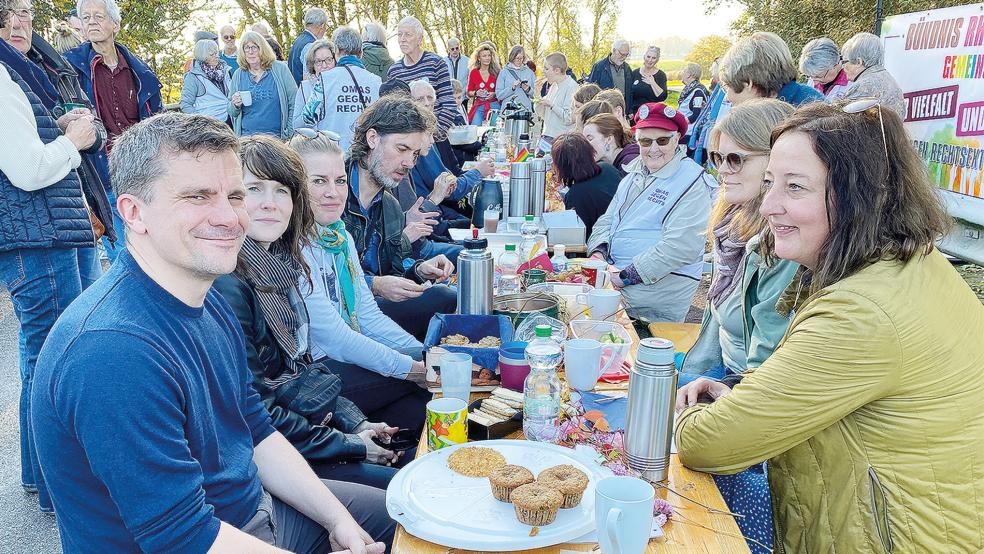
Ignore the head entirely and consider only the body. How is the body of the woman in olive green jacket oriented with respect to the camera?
to the viewer's left

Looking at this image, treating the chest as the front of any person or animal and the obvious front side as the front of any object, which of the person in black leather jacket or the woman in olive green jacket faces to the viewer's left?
the woman in olive green jacket

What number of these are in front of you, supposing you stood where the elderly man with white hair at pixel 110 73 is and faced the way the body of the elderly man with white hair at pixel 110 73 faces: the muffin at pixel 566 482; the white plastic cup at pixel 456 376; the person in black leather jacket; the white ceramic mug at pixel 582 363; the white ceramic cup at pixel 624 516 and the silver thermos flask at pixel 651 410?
6

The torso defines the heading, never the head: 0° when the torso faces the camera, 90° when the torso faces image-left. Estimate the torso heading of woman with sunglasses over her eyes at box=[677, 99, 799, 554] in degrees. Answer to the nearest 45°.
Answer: approximately 45°

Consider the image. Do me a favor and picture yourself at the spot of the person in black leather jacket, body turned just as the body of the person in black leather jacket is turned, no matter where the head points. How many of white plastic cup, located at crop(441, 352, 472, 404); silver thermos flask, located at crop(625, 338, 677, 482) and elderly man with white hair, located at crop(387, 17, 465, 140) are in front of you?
2

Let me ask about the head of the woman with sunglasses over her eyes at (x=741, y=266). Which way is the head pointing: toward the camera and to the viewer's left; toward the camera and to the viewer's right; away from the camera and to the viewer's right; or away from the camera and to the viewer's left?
toward the camera and to the viewer's left

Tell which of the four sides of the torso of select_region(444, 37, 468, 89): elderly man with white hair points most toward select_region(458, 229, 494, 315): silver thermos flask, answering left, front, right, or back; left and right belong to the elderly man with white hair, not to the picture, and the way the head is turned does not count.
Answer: front

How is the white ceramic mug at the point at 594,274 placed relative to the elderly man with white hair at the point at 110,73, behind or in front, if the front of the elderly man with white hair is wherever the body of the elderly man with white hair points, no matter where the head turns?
in front

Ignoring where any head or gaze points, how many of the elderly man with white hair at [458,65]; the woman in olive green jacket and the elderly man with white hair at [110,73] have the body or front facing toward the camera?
2

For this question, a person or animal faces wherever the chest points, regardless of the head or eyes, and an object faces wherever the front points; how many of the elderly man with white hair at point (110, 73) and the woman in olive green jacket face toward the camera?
1

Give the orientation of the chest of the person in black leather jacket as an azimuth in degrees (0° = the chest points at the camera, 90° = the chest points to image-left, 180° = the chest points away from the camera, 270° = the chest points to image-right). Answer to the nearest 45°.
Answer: approximately 315°

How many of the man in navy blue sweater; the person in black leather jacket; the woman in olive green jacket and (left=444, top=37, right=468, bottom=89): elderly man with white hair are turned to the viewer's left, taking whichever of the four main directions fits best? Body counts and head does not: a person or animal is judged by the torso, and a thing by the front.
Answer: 1

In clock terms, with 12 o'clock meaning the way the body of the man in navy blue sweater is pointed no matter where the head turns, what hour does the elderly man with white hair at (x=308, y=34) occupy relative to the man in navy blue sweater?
The elderly man with white hair is roughly at 8 o'clock from the man in navy blue sweater.

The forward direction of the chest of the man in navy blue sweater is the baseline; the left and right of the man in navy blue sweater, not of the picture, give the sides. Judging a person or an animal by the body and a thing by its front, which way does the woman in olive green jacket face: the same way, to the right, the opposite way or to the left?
the opposite way
